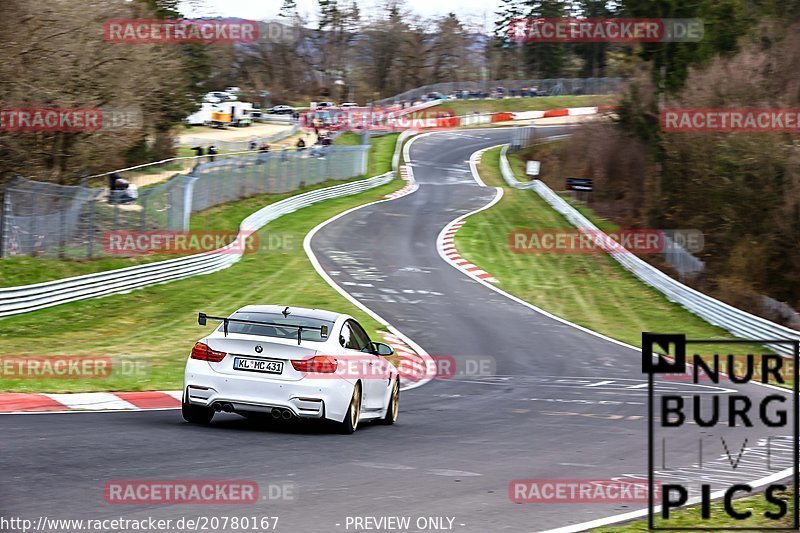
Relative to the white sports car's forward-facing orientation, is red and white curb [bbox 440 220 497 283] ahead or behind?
ahead

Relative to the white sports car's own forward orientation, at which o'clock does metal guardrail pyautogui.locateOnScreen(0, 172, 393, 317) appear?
The metal guardrail is roughly at 10 o'clock from the white sports car.

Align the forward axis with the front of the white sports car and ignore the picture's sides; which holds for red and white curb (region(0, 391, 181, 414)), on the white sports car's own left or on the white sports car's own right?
on the white sports car's own left

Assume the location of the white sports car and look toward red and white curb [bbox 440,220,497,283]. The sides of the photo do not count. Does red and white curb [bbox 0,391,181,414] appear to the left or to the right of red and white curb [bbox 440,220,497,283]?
left

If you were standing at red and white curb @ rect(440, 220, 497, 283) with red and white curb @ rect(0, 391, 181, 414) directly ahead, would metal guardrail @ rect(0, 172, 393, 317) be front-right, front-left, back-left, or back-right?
front-right

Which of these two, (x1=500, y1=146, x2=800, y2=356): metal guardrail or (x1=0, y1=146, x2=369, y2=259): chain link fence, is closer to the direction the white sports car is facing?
the metal guardrail

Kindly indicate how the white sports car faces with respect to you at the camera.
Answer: facing away from the viewer and to the right of the viewer

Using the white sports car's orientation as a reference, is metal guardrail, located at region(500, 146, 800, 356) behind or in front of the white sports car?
in front

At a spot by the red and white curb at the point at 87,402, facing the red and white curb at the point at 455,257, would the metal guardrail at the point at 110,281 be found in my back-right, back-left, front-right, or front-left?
front-left

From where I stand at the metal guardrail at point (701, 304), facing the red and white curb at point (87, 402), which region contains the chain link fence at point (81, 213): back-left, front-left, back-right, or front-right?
front-right

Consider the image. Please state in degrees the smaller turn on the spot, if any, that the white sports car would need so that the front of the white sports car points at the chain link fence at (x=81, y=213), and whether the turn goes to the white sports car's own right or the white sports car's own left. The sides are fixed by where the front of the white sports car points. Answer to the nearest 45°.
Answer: approximately 45° to the white sports car's own left
